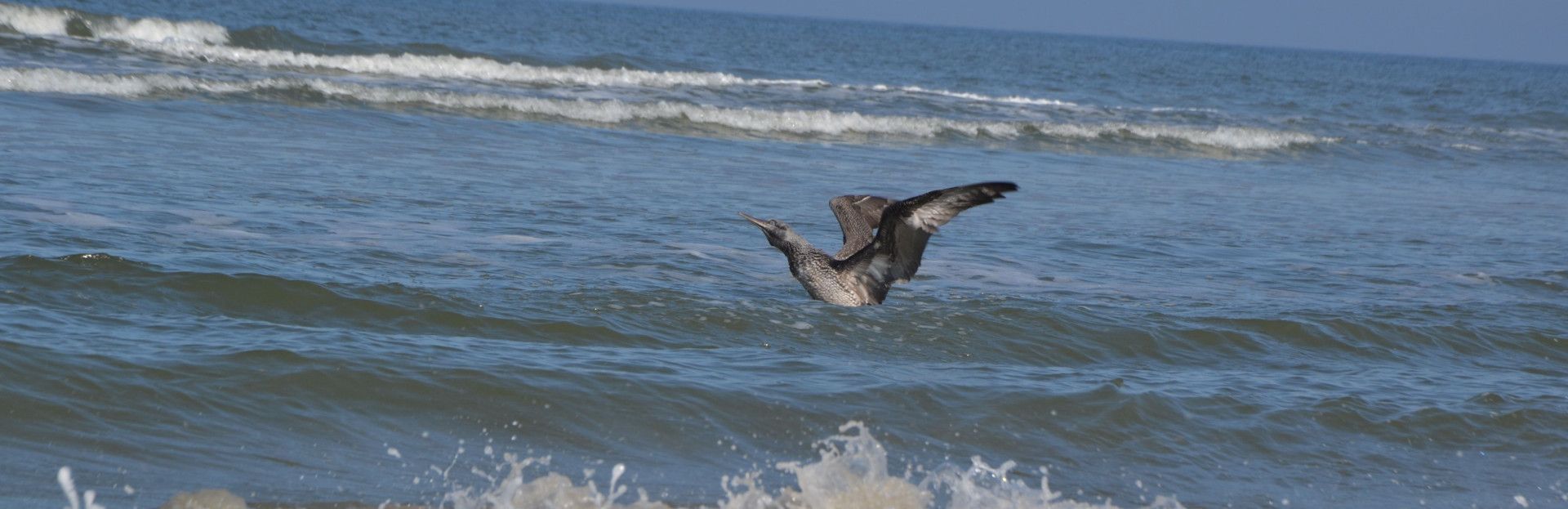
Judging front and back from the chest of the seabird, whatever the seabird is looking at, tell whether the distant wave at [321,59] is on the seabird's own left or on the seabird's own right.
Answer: on the seabird's own right

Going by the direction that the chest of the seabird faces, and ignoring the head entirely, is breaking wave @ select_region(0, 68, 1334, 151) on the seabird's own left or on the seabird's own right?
on the seabird's own right

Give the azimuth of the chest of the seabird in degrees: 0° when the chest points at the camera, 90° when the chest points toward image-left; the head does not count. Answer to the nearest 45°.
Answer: approximately 90°
